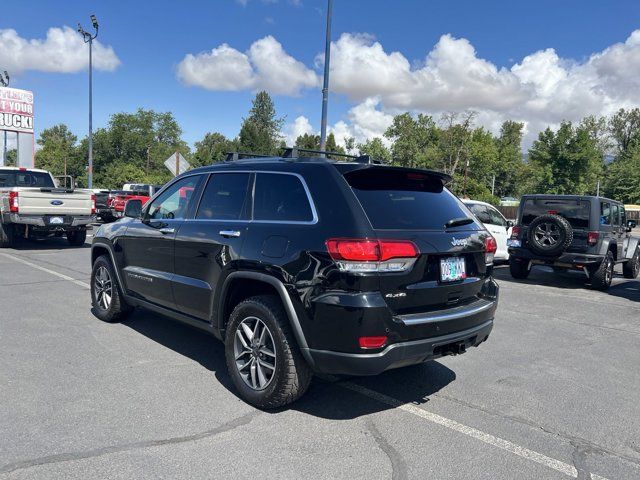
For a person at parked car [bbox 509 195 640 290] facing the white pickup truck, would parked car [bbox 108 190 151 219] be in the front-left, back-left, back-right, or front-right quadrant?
front-right

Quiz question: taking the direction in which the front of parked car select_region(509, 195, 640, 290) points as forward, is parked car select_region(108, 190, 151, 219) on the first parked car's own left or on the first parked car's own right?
on the first parked car's own left

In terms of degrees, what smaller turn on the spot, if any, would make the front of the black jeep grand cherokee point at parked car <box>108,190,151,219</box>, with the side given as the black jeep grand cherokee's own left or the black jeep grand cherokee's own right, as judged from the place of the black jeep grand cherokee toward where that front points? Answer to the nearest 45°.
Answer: approximately 45° to the black jeep grand cherokee's own right

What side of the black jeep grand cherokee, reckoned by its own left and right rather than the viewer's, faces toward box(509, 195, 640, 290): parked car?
right

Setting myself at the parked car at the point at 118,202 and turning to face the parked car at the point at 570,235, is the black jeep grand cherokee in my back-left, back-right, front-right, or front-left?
front-right

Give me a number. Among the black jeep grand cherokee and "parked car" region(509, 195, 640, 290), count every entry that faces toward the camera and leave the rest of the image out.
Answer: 0

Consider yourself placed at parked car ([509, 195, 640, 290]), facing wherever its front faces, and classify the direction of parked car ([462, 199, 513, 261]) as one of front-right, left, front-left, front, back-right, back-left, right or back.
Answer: left

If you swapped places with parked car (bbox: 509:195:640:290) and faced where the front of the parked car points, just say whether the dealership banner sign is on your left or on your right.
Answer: on your left

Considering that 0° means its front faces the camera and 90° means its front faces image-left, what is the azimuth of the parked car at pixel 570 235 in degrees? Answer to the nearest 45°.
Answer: approximately 225°

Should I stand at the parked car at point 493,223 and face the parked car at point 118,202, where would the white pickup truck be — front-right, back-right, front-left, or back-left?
front-left

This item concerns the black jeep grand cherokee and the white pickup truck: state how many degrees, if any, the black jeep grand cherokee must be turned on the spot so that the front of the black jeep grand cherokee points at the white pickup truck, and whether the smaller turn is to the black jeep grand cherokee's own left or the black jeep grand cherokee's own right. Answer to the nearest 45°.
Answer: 0° — it already faces it

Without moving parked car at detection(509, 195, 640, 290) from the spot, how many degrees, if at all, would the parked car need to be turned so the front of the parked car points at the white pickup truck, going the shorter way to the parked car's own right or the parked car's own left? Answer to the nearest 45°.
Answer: approximately 135° to the parked car's own left

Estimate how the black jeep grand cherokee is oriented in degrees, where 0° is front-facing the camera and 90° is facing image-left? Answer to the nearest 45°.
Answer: approximately 135°

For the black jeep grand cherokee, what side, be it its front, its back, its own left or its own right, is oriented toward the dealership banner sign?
front
